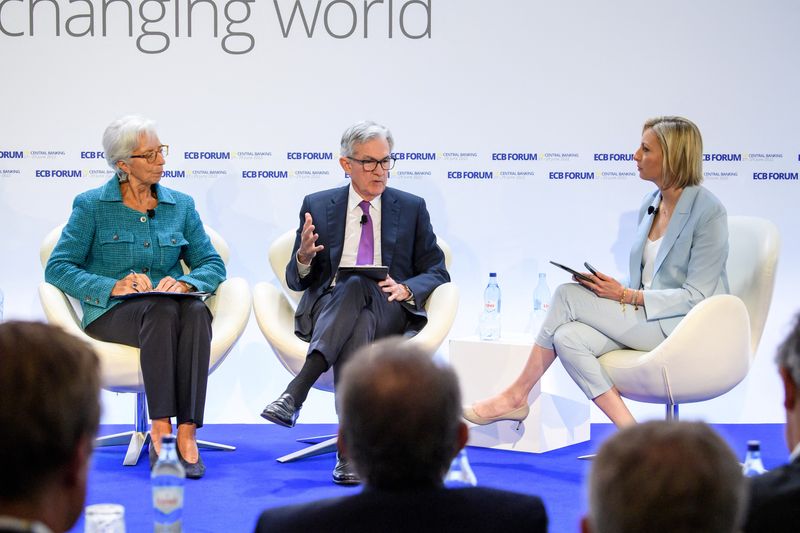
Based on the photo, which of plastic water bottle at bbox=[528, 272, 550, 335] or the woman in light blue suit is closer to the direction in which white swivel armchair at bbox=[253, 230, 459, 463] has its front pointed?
the woman in light blue suit

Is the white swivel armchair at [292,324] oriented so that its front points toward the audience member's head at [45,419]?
yes

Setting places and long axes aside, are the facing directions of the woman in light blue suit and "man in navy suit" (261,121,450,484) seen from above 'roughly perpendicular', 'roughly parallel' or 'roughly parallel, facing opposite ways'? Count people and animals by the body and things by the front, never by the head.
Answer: roughly perpendicular

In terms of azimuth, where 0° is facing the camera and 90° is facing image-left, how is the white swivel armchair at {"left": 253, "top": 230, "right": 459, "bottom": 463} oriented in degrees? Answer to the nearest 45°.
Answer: approximately 0°

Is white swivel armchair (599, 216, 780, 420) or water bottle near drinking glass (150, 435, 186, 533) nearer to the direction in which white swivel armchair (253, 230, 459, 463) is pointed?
the water bottle near drinking glass

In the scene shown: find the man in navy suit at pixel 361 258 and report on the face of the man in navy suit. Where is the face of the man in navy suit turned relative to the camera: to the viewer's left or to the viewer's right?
to the viewer's right

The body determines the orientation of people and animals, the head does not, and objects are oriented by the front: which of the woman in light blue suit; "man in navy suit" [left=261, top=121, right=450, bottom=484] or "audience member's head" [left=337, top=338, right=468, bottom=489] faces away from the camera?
the audience member's head

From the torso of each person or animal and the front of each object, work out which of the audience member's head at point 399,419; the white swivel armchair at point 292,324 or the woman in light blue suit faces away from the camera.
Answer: the audience member's head

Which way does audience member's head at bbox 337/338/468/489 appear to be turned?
away from the camera

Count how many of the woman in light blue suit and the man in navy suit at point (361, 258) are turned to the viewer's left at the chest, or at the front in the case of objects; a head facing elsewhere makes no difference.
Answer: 1

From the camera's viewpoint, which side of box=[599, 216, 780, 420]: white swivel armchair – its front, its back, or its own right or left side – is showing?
left

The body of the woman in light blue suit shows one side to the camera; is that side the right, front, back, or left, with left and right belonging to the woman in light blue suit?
left
